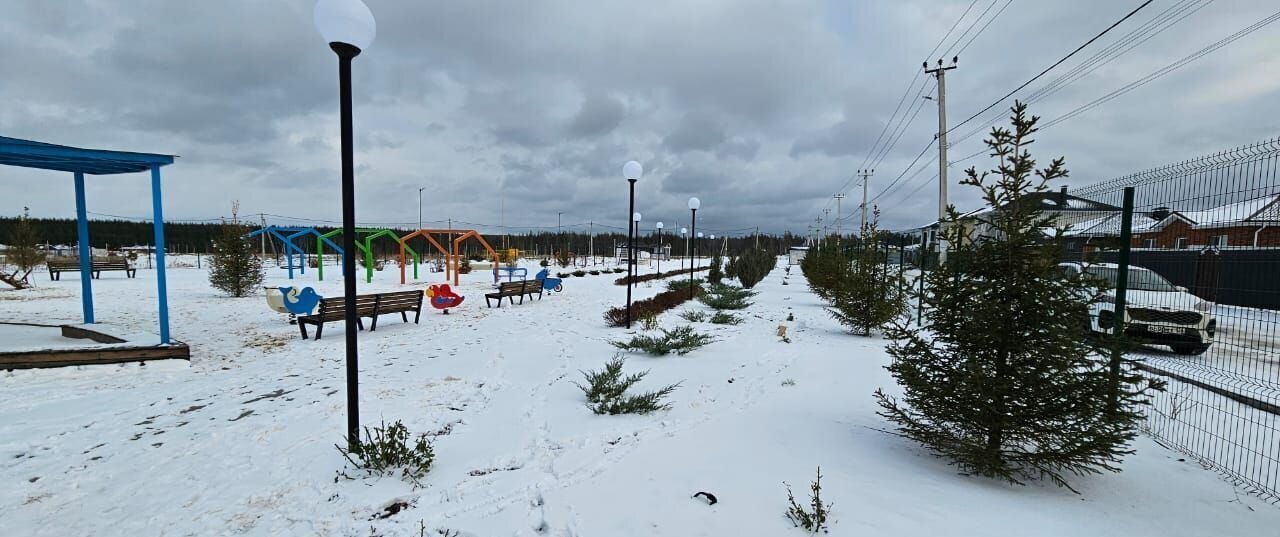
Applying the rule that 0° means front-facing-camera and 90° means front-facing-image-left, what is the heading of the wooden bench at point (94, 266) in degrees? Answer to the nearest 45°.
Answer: approximately 315°

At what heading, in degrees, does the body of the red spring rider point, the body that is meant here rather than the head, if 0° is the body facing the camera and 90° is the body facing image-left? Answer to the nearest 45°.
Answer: approximately 90°

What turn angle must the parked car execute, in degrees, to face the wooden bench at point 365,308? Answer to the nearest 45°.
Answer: approximately 90° to its right

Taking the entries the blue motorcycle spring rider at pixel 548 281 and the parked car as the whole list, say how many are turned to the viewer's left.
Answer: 1

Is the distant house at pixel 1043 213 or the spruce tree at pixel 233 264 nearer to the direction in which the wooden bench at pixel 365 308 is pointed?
the spruce tree

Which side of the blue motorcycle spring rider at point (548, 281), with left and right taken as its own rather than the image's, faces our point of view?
left

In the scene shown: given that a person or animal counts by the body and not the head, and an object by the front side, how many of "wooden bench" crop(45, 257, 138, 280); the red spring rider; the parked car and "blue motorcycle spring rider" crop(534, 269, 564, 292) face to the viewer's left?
2

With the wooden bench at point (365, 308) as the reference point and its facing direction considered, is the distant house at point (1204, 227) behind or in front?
behind

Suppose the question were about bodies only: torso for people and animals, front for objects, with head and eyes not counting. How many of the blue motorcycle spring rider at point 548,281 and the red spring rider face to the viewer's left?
2
